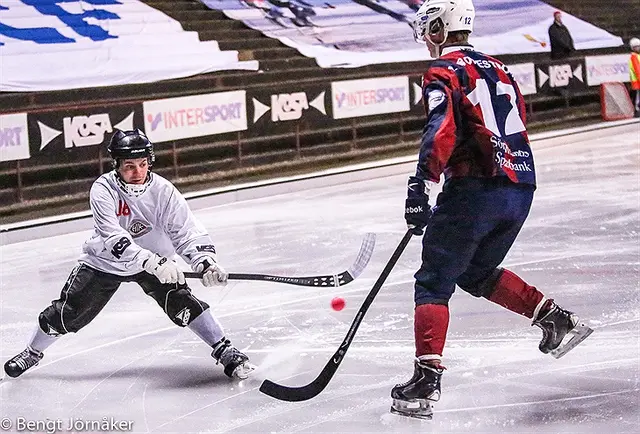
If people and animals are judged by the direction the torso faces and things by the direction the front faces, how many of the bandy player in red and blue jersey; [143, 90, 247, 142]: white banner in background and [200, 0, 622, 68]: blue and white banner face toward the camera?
2

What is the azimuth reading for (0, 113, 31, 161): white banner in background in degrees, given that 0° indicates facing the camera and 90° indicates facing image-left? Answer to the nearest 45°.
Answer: approximately 0°

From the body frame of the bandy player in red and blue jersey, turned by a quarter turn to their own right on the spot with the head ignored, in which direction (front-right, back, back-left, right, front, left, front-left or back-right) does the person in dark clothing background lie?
front-left

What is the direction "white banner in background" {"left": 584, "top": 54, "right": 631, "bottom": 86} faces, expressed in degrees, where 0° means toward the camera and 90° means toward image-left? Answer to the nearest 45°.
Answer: approximately 0°

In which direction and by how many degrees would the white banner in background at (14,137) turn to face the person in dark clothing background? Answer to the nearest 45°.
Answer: approximately 135° to its left

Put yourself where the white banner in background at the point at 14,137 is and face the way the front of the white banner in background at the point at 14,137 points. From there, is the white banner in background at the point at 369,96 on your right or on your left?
on your left

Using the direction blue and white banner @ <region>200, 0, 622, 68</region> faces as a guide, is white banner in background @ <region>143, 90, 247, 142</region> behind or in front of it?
in front

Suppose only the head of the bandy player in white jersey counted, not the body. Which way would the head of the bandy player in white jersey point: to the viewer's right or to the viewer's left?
to the viewer's right

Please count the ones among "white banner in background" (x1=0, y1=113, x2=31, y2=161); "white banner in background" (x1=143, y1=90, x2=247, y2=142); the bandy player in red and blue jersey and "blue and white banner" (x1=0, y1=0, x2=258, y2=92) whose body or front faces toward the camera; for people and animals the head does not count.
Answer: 3

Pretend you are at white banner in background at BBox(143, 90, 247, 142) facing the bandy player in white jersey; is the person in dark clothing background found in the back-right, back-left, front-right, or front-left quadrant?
back-left

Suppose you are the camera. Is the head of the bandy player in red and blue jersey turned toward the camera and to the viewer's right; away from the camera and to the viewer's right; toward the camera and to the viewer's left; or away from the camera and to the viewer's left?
away from the camera and to the viewer's left
